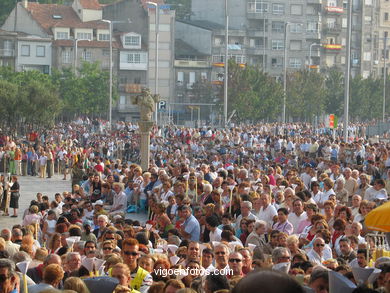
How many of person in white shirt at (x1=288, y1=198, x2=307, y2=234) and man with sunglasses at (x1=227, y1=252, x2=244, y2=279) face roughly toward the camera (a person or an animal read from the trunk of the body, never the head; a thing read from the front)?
2

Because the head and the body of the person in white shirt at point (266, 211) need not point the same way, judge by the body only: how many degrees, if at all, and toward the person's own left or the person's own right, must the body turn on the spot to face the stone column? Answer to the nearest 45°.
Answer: approximately 135° to the person's own right

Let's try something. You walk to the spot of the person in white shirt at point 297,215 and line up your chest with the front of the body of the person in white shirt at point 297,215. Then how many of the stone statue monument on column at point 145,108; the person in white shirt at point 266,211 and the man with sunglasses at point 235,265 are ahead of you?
1

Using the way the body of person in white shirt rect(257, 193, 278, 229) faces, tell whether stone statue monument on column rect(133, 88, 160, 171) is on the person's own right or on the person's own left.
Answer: on the person's own right

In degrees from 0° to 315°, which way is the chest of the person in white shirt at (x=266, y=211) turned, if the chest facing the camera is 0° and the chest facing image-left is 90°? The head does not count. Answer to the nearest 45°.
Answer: approximately 45°

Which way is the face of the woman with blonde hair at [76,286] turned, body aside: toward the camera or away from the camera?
away from the camera

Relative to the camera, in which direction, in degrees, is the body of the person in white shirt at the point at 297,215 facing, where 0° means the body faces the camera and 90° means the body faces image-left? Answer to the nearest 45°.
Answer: approximately 0°

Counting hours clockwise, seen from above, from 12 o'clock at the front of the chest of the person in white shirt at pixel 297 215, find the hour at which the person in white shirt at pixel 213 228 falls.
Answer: the person in white shirt at pixel 213 228 is roughly at 2 o'clock from the person in white shirt at pixel 297 215.

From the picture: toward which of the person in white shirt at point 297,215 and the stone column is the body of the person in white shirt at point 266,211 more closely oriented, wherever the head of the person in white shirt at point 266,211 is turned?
the person in white shirt

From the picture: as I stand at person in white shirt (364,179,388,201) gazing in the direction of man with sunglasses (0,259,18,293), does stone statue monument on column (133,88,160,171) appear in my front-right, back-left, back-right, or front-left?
back-right

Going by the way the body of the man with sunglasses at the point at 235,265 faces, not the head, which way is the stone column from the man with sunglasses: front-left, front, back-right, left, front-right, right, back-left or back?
back
